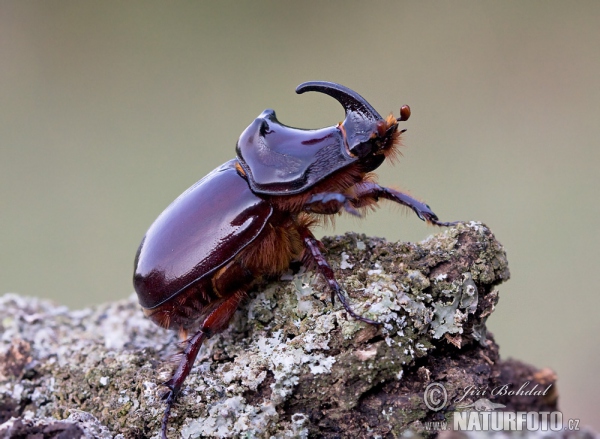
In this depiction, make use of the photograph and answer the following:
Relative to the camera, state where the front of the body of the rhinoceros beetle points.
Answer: to the viewer's right
